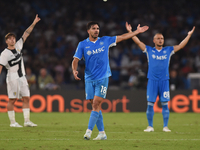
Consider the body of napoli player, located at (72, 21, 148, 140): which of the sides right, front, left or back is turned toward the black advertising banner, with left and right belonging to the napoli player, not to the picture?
back

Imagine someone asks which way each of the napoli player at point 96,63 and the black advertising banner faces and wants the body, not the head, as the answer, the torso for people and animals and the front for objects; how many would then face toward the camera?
2

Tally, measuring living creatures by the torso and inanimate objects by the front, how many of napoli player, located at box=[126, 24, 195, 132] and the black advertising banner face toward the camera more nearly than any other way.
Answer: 2

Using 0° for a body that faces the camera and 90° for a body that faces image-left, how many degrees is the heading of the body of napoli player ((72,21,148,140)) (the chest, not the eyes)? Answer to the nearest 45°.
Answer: approximately 0°

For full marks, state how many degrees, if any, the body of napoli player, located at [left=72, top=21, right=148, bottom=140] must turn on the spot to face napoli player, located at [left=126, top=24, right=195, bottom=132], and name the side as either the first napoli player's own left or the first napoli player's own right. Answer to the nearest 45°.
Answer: approximately 135° to the first napoli player's own left

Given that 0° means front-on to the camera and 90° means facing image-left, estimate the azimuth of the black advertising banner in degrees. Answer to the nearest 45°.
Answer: approximately 0°

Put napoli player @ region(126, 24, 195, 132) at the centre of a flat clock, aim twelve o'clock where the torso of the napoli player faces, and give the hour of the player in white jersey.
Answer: The player in white jersey is roughly at 3 o'clock from the napoli player.
